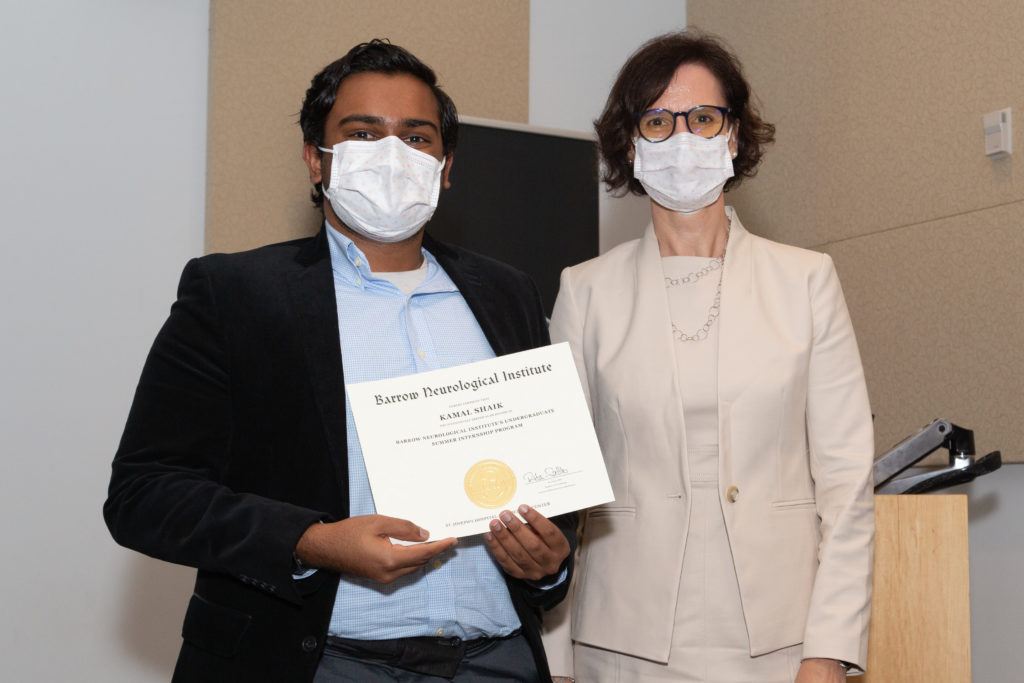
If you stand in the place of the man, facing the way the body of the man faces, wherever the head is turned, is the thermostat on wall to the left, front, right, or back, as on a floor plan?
left

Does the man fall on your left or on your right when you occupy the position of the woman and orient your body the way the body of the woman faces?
on your right

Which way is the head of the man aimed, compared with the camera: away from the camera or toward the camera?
toward the camera

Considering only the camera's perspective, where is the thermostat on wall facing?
facing the viewer and to the left of the viewer

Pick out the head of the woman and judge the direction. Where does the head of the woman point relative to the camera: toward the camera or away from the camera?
toward the camera

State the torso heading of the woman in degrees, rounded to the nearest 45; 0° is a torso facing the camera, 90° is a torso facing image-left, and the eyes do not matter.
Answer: approximately 0°

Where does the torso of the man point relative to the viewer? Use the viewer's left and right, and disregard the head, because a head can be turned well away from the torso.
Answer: facing the viewer and to the right of the viewer

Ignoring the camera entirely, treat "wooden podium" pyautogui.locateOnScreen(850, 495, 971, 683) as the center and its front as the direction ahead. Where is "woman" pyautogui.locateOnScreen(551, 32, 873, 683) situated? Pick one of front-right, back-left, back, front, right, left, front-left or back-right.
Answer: front-right
